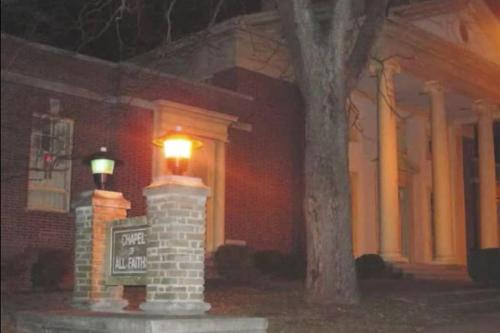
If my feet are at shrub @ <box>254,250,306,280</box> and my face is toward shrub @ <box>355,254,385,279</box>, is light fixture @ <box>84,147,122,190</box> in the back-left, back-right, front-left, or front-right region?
back-right

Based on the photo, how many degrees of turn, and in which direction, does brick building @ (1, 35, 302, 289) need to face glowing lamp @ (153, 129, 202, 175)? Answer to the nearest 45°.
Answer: approximately 45° to its right

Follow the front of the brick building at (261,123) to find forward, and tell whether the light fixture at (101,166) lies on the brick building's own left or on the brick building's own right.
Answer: on the brick building's own right

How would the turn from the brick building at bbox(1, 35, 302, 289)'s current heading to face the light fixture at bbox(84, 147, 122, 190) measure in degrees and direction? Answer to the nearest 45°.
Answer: approximately 45° to its right

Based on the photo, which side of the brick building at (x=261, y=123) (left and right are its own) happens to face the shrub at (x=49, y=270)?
right
